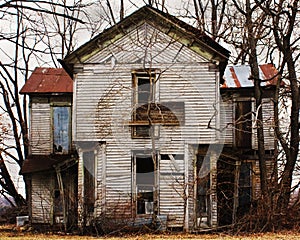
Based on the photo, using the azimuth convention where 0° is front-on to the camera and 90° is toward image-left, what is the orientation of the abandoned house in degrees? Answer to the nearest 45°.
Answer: approximately 0°

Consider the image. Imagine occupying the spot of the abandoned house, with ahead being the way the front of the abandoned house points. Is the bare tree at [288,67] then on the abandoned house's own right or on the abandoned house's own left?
on the abandoned house's own left
